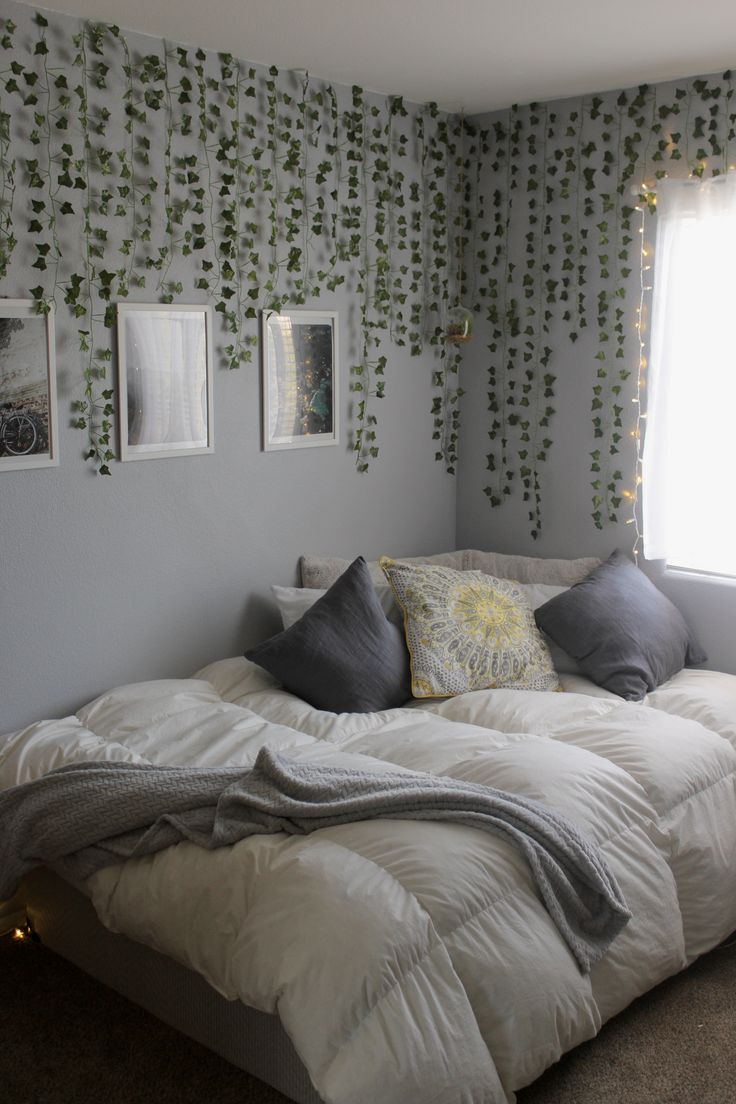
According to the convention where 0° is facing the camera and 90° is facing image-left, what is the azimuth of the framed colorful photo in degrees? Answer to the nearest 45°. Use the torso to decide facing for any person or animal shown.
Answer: approximately 315°

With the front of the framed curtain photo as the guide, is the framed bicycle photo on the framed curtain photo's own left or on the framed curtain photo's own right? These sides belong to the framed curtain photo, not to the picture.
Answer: on the framed curtain photo's own right

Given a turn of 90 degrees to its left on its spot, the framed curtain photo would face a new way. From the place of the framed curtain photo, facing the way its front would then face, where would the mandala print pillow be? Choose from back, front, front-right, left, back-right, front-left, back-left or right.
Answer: front-right

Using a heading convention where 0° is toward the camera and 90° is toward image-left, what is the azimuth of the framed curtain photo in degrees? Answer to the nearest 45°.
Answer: approximately 315°

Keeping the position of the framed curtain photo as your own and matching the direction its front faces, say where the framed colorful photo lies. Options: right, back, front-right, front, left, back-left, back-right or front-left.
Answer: left

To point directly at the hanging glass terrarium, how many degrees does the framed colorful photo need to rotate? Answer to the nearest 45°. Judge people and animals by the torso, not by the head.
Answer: approximately 90° to its left

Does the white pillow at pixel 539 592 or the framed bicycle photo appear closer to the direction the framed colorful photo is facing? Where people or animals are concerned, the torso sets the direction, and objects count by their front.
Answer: the white pillow

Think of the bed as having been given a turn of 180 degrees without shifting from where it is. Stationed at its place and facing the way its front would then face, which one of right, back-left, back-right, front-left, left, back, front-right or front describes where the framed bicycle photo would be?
left

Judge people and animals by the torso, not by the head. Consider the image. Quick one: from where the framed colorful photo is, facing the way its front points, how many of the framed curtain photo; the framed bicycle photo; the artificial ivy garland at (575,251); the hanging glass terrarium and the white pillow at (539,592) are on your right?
2

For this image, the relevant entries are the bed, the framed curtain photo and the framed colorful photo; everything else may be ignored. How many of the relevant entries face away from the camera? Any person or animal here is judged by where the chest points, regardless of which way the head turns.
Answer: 0

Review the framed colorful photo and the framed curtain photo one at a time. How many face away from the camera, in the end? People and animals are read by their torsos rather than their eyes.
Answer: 0

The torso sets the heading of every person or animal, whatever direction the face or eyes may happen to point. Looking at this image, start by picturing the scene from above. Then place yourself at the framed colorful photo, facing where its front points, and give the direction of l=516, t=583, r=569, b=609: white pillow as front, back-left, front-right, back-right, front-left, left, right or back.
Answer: front-left

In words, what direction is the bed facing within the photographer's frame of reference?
facing the viewer and to the left of the viewer

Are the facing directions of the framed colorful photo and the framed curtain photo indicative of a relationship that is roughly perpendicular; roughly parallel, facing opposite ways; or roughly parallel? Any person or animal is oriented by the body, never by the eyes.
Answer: roughly parallel
